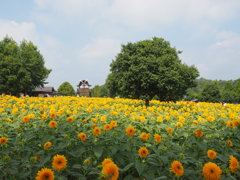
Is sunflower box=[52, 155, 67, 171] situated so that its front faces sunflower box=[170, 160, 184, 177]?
no

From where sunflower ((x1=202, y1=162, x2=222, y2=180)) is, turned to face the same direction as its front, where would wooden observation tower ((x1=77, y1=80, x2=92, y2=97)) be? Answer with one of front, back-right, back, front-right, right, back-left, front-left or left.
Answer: back-right

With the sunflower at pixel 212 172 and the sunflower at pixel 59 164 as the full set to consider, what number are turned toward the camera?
2

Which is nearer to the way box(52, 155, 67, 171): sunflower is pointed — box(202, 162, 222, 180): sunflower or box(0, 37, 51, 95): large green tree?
the sunflower

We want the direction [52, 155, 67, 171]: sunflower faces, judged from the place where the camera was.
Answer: facing the viewer

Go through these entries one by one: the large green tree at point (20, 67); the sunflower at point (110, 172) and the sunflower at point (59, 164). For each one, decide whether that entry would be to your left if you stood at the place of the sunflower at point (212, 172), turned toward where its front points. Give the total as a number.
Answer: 0

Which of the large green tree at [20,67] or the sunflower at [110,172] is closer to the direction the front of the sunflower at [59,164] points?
the sunflower

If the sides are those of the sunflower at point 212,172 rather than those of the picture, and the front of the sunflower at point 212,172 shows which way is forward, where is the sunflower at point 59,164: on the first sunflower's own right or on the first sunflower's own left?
on the first sunflower's own right

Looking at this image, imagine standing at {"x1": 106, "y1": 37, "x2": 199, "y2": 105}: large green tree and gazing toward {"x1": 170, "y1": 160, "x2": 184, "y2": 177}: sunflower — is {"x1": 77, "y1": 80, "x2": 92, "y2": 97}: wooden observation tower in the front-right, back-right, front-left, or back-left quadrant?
back-right

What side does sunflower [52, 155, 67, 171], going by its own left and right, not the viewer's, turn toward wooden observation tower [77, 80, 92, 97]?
back

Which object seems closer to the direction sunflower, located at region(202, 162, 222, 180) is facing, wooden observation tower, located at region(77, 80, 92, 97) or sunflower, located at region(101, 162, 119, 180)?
the sunflower

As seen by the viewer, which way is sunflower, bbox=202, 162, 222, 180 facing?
toward the camera

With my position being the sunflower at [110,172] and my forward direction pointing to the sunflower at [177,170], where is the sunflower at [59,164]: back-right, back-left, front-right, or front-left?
back-left

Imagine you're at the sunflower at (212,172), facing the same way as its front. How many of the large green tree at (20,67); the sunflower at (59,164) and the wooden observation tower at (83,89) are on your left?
0

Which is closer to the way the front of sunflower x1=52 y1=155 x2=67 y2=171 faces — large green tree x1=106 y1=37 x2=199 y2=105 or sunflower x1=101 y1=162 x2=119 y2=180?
the sunflower

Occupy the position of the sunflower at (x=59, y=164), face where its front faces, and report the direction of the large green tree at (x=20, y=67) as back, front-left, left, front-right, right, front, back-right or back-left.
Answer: back

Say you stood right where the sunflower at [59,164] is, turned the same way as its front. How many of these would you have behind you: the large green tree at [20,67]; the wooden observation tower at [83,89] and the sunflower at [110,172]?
2

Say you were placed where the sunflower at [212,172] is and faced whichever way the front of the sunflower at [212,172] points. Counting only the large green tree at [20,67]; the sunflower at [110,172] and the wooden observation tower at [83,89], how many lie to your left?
0
